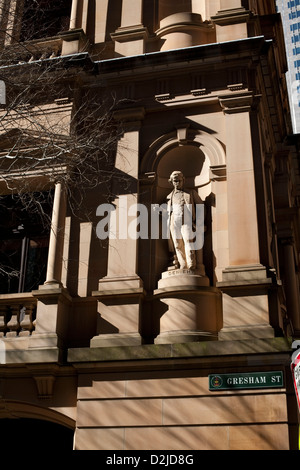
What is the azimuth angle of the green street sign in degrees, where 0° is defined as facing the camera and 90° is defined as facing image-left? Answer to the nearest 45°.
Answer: approximately 0°

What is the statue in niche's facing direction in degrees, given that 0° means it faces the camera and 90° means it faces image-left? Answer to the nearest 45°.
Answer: approximately 0°
